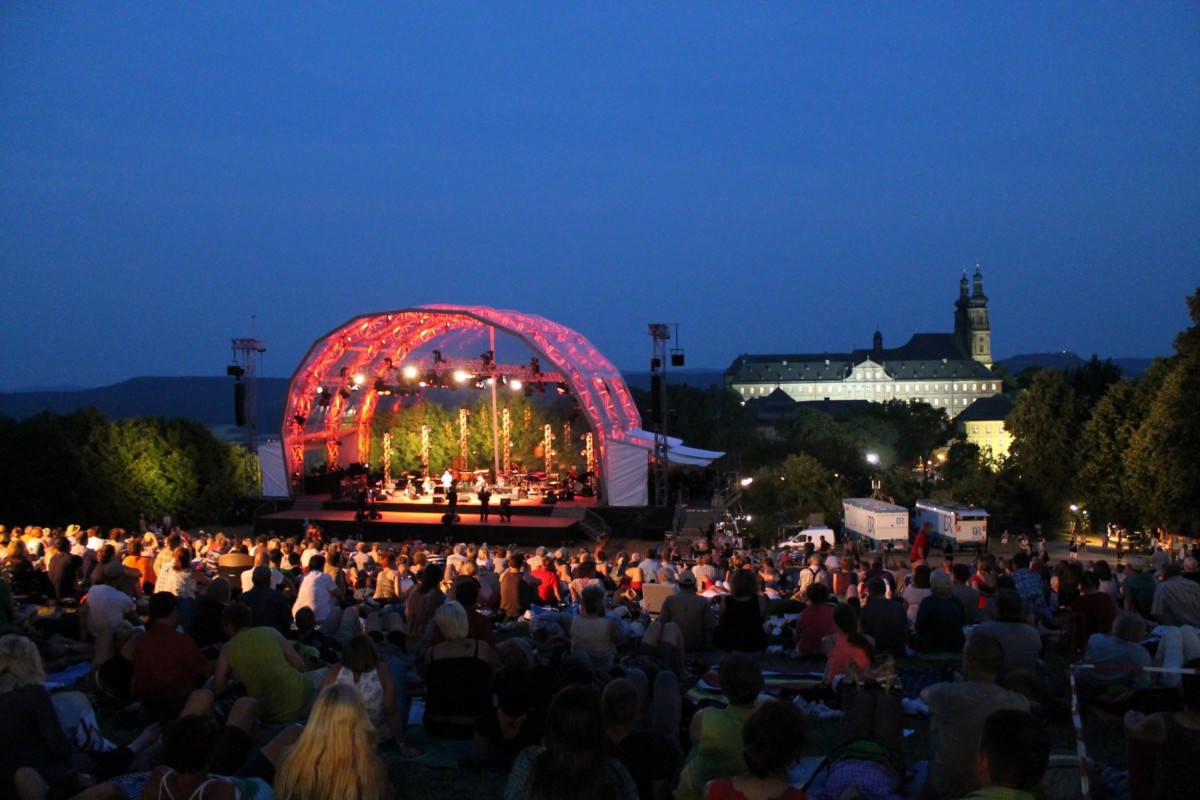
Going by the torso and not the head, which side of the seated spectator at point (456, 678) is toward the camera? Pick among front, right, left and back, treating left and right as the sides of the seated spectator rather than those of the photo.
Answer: back

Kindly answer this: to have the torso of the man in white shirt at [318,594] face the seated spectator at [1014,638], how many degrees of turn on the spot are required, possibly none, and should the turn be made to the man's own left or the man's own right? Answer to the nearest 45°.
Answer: approximately 135° to the man's own right

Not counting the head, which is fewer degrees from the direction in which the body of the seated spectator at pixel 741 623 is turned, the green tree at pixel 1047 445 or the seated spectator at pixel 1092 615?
the green tree

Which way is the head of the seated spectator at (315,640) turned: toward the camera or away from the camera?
away from the camera

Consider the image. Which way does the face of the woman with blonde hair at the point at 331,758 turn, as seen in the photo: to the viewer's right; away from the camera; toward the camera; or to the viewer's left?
away from the camera

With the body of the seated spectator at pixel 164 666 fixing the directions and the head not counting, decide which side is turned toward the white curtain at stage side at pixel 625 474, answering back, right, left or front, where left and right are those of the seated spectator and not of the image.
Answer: front

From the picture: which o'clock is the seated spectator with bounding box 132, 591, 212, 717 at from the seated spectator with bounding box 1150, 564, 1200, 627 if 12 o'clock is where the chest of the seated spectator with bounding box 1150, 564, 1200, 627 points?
the seated spectator with bounding box 132, 591, 212, 717 is roughly at 9 o'clock from the seated spectator with bounding box 1150, 564, 1200, 627.

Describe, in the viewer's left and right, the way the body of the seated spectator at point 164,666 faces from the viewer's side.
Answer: facing away from the viewer and to the right of the viewer

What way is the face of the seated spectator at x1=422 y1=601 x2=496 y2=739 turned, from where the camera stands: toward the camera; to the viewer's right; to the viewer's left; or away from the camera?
away from the camera

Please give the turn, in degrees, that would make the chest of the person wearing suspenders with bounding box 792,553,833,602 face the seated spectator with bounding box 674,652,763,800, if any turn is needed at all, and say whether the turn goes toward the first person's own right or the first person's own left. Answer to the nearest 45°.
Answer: approximately 180°

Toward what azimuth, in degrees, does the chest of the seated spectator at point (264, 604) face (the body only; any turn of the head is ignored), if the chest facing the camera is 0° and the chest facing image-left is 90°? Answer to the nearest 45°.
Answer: approximately 180°

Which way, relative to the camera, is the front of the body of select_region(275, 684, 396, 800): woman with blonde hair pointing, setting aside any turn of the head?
away from the camera

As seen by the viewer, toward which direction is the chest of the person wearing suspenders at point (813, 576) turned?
away from the camera

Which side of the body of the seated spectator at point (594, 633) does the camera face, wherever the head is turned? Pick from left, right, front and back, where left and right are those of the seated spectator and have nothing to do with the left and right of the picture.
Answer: back

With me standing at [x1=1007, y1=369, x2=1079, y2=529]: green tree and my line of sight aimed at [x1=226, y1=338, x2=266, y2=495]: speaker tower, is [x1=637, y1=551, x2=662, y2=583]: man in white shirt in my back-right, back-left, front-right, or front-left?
front-left
